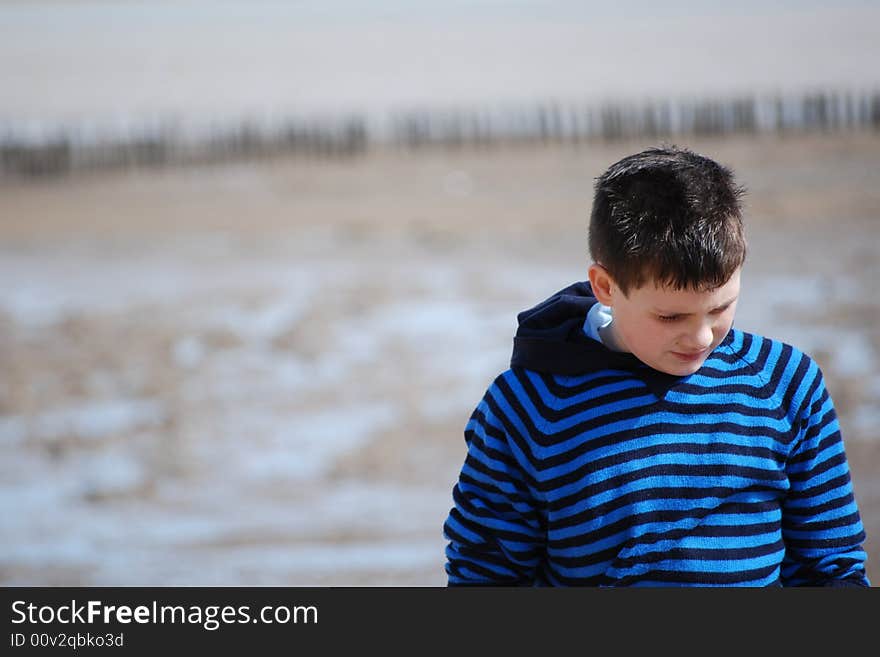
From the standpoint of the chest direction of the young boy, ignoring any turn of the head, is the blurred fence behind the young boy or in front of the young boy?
behind

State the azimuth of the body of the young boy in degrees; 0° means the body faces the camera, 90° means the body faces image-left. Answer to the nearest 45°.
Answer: approximately 0°
